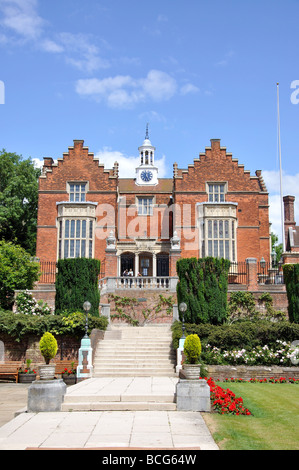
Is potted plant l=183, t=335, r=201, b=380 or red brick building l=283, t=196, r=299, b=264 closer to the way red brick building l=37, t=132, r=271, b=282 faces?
the potted plant

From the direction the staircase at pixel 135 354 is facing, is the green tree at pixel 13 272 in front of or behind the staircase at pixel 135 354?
behind

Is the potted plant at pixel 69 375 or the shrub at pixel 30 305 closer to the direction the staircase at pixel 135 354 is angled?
the potted plant

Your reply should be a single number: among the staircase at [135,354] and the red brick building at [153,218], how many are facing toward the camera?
2

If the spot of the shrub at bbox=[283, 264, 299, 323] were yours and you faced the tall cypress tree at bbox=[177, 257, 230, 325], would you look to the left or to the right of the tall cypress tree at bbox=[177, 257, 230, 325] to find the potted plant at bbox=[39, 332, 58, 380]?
left

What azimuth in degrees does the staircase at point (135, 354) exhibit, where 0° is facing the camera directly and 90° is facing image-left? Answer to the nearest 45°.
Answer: approximately 0°

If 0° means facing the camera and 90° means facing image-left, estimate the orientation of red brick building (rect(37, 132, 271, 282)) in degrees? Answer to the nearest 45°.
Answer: approximately 0°

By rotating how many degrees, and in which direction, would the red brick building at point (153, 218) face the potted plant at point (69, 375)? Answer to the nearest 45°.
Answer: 0° — it already faces it

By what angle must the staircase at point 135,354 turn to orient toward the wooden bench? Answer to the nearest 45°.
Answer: approximately 90° to its right
